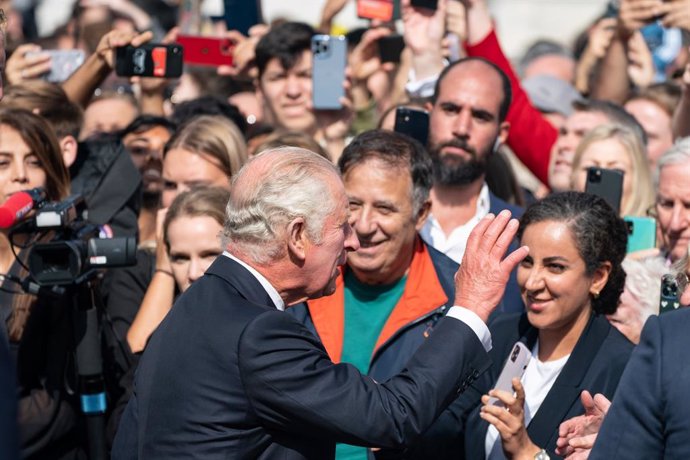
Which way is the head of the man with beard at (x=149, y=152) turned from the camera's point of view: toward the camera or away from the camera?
toward the camera

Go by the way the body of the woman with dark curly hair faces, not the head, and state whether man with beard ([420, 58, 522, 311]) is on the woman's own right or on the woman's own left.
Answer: on the woman's own right

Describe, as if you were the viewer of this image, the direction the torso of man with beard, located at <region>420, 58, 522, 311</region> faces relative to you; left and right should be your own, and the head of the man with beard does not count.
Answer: facing the viewer and to the left of the viewer

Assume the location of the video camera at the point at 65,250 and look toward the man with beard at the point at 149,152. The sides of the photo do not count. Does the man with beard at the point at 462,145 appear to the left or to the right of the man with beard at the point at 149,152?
right

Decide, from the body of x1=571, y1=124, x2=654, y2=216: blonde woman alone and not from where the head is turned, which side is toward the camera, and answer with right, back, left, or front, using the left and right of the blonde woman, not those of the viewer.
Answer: front

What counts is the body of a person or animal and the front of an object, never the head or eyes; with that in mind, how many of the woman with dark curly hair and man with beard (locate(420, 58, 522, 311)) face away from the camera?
0

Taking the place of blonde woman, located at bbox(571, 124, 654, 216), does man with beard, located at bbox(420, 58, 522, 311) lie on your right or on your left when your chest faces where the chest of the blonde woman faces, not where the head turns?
on your right

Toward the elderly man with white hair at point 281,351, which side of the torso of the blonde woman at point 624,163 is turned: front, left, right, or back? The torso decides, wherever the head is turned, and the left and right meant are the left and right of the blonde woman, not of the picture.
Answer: front

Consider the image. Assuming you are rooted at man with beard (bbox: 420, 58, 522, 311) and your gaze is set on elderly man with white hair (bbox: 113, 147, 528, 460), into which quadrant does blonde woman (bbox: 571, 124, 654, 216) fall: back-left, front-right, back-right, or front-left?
back-left

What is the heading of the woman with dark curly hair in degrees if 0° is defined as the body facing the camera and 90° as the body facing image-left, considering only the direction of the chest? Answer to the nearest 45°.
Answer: approximately 45°

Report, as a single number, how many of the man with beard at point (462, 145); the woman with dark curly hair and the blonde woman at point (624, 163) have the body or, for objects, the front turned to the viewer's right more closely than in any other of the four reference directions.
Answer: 0

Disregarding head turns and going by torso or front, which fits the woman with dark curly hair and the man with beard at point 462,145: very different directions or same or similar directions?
same or similar directions
